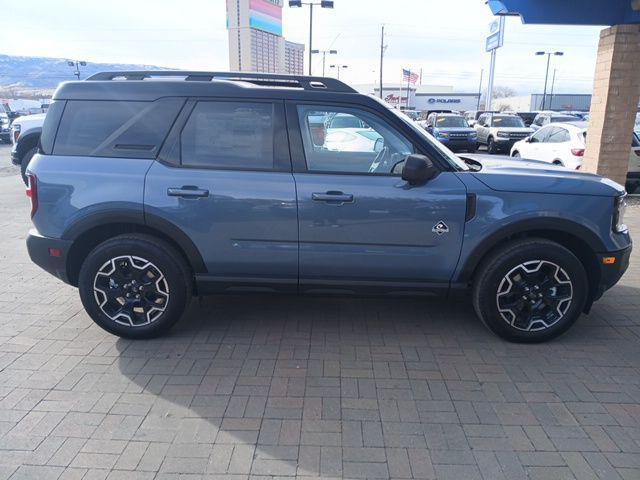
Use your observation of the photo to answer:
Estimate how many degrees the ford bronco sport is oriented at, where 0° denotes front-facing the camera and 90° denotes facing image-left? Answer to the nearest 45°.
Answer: approximately 270°

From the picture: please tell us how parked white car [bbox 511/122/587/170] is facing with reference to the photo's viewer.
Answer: facing away from the viewer and to the left of the viewer

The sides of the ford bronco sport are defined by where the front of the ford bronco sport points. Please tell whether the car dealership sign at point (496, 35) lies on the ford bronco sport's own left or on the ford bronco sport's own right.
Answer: on the ford bronco sport's own left

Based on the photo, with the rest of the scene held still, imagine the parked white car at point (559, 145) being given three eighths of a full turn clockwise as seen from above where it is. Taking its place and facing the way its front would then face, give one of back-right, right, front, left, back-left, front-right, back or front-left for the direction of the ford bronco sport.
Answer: right

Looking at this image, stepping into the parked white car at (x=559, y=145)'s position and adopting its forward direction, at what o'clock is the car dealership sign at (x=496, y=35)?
The car dealership sign is roughly at 1 o'clock from the parked white car.
